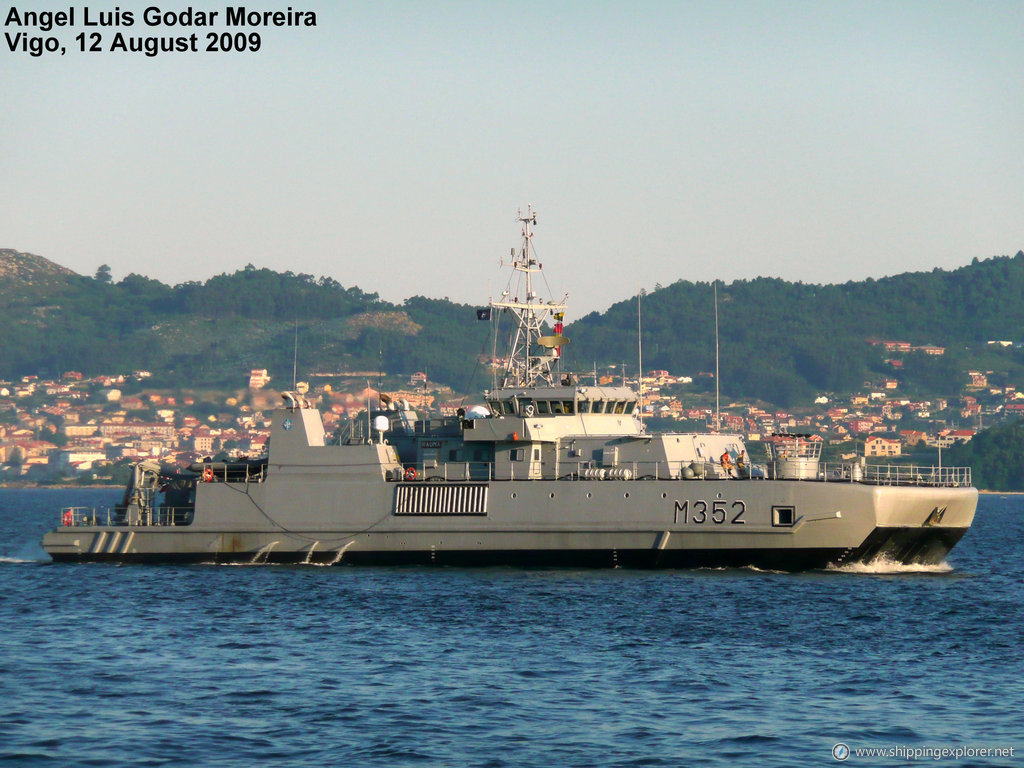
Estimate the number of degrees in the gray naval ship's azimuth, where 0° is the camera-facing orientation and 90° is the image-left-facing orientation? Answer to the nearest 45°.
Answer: approximately 315°
